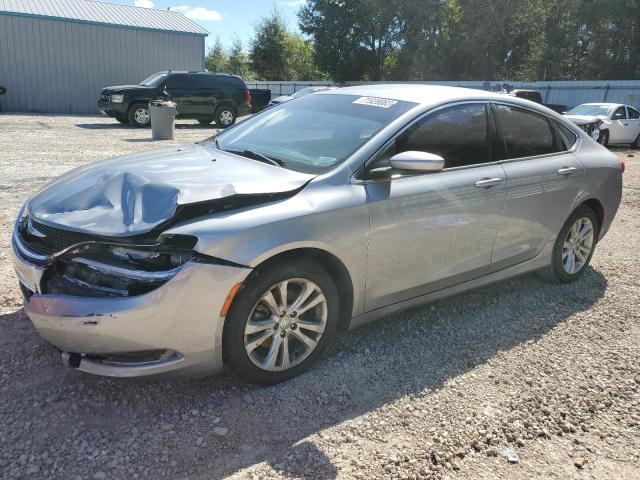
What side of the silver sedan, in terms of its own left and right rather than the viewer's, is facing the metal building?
right

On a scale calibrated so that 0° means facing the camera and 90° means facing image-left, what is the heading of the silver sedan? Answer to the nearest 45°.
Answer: approximately 45°

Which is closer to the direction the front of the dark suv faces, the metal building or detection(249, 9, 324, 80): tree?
the metal building

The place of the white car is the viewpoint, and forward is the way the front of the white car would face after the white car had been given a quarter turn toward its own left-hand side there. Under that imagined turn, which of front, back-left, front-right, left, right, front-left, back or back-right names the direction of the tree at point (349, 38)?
back

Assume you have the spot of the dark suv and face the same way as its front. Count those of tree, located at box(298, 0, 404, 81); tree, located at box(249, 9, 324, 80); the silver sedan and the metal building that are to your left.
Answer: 1

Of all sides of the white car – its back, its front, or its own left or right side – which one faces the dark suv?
front

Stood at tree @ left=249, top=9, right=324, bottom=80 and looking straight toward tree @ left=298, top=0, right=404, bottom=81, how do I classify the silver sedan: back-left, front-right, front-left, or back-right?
front-right

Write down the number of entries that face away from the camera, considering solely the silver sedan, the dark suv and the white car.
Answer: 0

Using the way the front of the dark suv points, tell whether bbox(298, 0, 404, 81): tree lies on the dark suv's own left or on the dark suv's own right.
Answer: on the dark suv's own right

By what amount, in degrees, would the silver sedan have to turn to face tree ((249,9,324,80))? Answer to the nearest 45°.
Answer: approximately 135° to its right

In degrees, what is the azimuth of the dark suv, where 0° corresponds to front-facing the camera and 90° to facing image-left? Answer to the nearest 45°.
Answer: approximately 90°

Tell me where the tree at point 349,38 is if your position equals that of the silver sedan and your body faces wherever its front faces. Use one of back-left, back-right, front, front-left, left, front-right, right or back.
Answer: back-right

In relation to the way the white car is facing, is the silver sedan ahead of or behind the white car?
ahead

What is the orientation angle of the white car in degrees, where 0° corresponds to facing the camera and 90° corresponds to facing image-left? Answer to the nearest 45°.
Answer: approximately 45°
